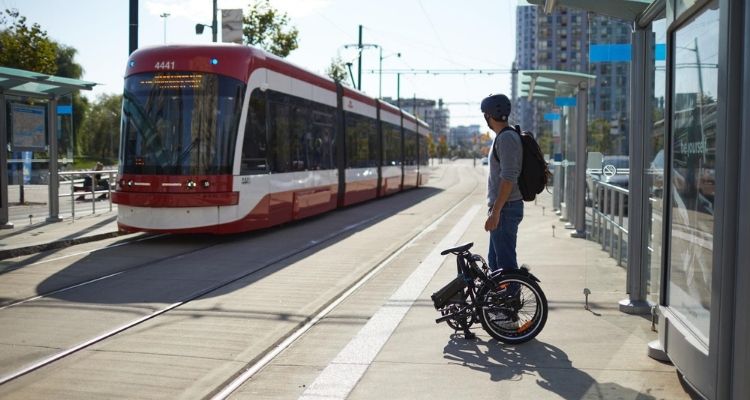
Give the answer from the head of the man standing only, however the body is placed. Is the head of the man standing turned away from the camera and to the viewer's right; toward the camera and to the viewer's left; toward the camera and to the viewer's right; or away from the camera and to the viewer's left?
away from the camera and to the viewer's left

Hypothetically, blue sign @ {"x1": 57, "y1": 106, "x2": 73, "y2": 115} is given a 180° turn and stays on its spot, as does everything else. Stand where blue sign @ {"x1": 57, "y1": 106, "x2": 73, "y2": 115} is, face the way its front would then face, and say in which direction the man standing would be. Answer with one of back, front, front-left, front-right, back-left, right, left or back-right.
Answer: back

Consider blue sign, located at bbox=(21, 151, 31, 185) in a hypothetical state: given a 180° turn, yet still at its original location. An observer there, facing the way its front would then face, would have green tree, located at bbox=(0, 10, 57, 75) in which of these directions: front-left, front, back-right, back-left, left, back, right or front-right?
front

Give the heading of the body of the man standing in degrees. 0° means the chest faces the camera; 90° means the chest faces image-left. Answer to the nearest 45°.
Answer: approximately 90°

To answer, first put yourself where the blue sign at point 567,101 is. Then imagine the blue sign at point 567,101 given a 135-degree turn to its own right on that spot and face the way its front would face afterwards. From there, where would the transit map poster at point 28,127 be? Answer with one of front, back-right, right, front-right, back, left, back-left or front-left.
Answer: front-left

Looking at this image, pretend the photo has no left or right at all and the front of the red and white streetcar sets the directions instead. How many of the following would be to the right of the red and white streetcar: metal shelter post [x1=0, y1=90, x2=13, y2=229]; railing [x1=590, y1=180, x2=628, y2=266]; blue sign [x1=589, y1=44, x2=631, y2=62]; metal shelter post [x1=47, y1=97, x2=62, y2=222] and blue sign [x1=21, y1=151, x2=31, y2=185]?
3

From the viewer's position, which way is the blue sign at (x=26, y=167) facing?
facing the viewer

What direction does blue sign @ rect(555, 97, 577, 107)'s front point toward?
toward the camera

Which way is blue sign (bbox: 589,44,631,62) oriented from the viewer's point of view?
toward the camera
